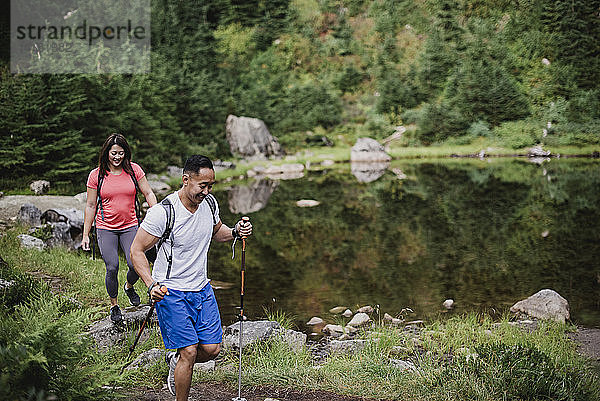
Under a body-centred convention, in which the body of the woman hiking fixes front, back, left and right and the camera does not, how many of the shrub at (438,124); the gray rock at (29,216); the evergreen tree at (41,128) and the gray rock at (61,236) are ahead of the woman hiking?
0

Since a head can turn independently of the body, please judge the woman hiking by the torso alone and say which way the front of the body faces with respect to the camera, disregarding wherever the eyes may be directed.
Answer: toward the camera

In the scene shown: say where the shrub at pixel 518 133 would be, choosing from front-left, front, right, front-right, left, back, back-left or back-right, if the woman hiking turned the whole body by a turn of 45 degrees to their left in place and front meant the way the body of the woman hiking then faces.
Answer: left

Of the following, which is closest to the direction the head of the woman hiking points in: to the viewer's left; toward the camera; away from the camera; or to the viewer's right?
toward the camera

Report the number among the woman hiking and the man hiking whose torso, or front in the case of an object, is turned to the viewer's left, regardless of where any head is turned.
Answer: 0

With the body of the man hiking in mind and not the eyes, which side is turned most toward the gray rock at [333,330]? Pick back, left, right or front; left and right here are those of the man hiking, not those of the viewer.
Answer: left

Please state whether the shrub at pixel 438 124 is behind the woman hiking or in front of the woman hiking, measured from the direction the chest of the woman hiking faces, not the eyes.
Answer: behind

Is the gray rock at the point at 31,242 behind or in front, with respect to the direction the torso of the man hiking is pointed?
behind

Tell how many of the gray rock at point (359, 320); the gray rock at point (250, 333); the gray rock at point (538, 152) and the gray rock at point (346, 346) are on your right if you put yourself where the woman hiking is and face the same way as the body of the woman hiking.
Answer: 0

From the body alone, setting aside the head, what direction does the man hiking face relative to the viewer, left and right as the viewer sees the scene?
facing the viewer and to the right of the viewer

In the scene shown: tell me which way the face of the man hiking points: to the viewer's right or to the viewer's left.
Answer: to the viewer's right

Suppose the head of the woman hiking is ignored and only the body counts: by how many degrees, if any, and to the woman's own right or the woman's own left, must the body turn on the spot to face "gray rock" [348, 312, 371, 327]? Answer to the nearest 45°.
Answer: approximately 90° to the woman's own left
